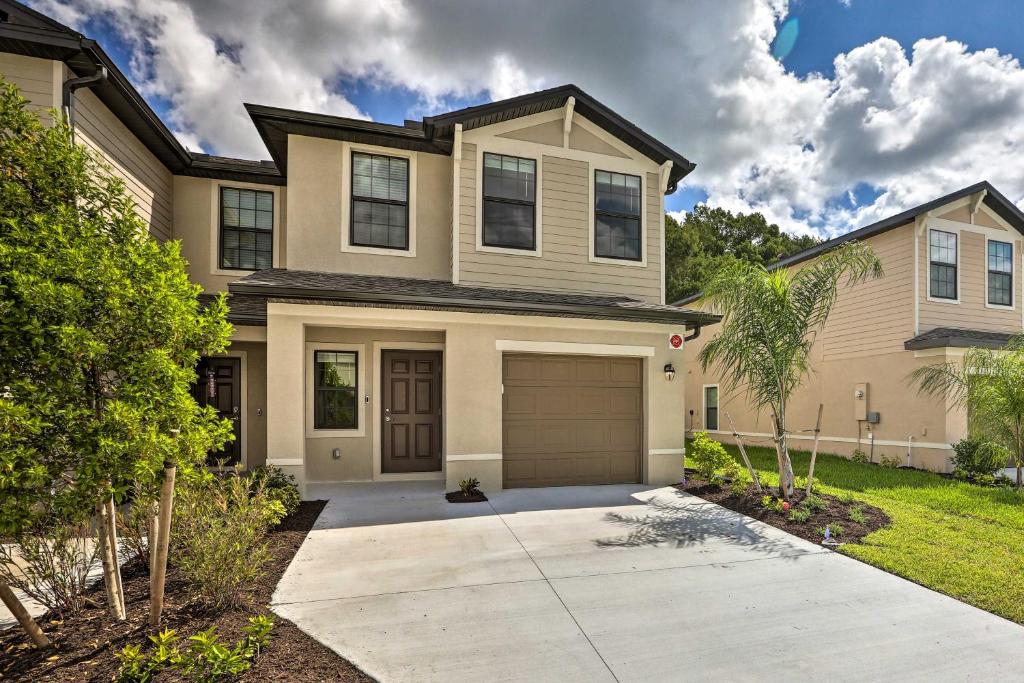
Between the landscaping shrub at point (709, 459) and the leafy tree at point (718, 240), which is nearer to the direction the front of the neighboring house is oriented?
the landscaping shrub

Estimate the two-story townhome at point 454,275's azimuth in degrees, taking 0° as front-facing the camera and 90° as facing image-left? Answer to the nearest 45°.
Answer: approximately 0°

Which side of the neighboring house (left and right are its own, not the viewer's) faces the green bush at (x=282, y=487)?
right

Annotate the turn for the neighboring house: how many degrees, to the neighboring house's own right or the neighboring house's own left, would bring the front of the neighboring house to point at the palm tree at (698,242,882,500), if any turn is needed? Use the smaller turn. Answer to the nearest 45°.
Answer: approximately 45° to the neighboring house's own right

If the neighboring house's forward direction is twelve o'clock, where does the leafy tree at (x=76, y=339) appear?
The leafy tree is roughly at 2 o'clock from the neighboring house.

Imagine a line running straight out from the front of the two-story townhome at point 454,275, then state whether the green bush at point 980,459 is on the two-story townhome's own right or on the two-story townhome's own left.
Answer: on the two-story townhome's own left

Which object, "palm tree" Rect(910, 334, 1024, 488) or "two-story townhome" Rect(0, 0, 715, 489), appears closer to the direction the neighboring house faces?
the palm tree

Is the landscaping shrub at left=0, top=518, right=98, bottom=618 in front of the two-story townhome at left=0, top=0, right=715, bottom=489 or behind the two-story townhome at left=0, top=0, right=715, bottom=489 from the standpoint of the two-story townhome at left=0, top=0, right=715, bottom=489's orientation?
in front

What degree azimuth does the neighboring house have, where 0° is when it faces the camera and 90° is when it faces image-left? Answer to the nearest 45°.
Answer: approximately 315°

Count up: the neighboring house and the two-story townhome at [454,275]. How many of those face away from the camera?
0

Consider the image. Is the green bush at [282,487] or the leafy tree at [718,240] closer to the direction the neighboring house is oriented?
the green bush
